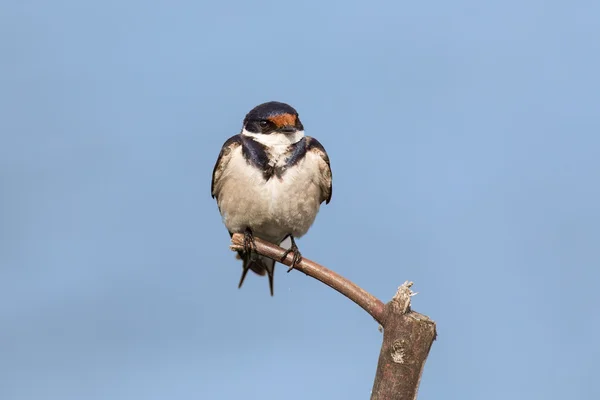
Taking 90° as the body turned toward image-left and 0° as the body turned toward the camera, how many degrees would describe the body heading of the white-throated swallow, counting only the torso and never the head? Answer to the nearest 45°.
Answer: approximately 0°
